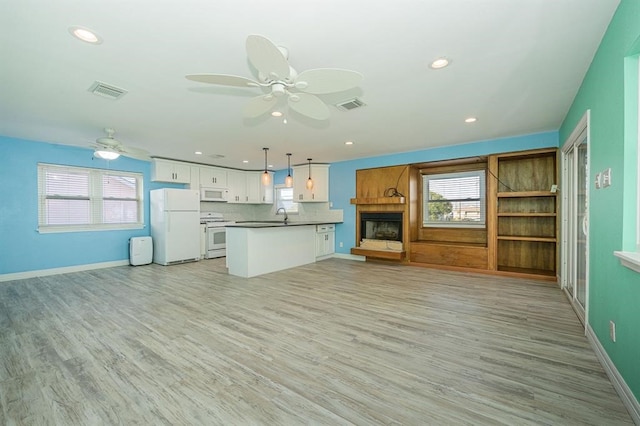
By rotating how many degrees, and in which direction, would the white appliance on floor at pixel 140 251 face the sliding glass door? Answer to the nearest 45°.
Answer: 0° — it already faces it

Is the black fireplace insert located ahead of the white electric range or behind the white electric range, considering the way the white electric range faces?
ahead

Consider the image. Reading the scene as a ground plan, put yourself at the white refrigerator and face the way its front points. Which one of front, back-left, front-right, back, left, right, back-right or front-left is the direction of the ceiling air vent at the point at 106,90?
front-right

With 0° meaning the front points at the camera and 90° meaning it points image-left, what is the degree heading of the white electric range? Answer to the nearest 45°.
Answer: approximately 315°

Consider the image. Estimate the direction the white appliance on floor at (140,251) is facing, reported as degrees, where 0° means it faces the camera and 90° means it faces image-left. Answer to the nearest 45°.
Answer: approximately 315°

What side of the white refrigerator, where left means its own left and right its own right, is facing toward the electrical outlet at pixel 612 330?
front

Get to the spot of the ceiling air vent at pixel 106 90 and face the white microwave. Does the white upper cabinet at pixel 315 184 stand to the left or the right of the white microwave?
right

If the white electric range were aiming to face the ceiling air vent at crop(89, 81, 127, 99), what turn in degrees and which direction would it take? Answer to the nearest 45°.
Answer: approximately 45° to its right

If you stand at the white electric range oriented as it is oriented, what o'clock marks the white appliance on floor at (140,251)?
The white appliance on floor is roughly at 4 o'clock from the white electric range.

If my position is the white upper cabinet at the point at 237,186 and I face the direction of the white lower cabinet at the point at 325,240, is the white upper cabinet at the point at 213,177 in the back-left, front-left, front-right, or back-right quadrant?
back-right

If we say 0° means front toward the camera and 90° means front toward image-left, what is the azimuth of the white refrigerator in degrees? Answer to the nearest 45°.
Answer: approximately 315°
